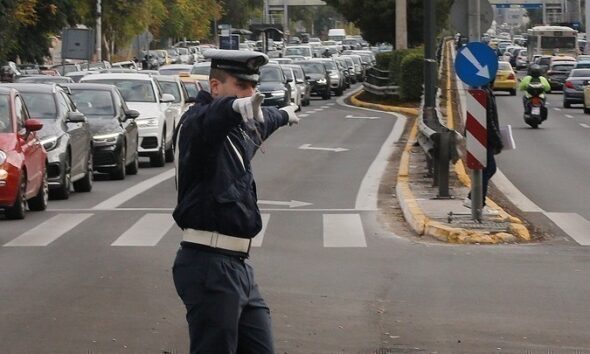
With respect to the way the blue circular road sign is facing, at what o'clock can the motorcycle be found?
The motorcycle is roughly at 6 o'clock from the blue circular road sign.

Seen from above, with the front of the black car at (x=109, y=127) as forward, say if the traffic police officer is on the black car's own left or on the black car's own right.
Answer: on the black car's own left

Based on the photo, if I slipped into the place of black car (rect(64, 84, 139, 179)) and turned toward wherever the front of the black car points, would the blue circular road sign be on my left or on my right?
on my left

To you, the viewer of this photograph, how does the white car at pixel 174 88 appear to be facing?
facing the viewer and to the left of the viewer
